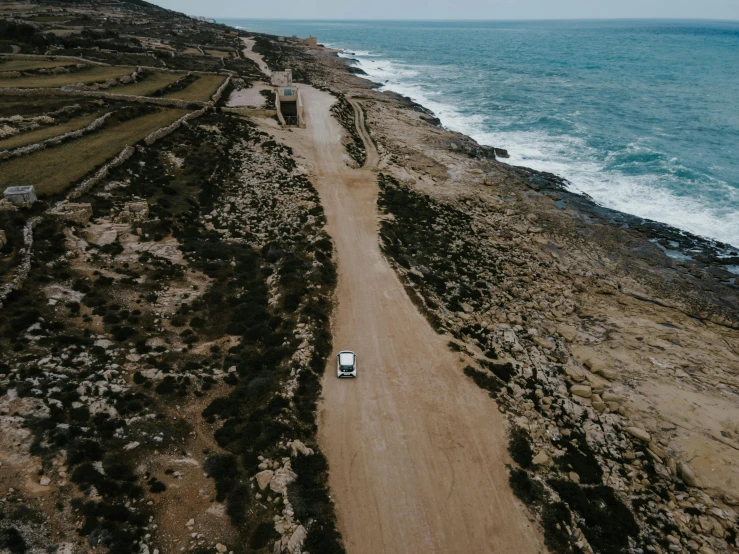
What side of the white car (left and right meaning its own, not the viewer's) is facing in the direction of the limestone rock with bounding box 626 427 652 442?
right

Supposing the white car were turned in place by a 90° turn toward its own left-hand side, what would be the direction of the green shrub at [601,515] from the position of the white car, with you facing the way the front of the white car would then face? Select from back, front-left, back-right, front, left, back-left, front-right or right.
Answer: back-left

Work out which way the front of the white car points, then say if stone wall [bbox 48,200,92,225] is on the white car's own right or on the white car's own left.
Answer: on the white car's own left

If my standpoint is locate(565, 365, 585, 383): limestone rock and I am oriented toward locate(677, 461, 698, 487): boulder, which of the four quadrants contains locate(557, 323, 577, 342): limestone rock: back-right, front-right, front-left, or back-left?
back-left

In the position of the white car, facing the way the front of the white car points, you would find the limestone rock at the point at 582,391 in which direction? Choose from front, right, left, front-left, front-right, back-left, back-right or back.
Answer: right

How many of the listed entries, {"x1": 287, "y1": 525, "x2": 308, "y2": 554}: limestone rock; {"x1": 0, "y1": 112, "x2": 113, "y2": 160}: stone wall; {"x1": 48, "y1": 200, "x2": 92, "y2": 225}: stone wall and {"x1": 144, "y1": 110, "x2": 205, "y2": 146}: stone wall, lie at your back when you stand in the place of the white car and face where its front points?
1

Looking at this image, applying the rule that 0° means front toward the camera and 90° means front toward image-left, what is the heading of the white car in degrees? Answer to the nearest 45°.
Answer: approximately 180°

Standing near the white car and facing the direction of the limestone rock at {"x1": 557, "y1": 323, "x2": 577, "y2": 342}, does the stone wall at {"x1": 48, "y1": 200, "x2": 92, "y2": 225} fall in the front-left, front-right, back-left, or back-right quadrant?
back-left

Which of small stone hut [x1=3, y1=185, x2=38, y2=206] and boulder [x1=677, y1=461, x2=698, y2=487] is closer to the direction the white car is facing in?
the small stone hut

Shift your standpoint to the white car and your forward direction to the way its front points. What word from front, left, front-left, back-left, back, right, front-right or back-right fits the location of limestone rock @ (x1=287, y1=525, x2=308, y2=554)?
back

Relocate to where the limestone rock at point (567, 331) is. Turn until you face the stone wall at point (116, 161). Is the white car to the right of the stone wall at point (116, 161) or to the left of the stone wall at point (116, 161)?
left

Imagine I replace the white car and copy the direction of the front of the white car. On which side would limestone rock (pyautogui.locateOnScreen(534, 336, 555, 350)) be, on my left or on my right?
on my right

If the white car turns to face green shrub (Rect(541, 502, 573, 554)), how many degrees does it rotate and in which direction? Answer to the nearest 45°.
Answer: approximately 135° to its right
